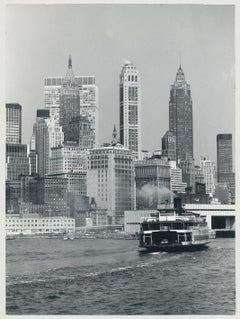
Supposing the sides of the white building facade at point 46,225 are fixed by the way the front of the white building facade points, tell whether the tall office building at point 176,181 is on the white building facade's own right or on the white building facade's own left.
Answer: on the white building facade's own left

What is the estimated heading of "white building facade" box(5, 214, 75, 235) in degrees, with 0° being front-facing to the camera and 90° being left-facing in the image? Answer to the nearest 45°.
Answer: approximately 0°
